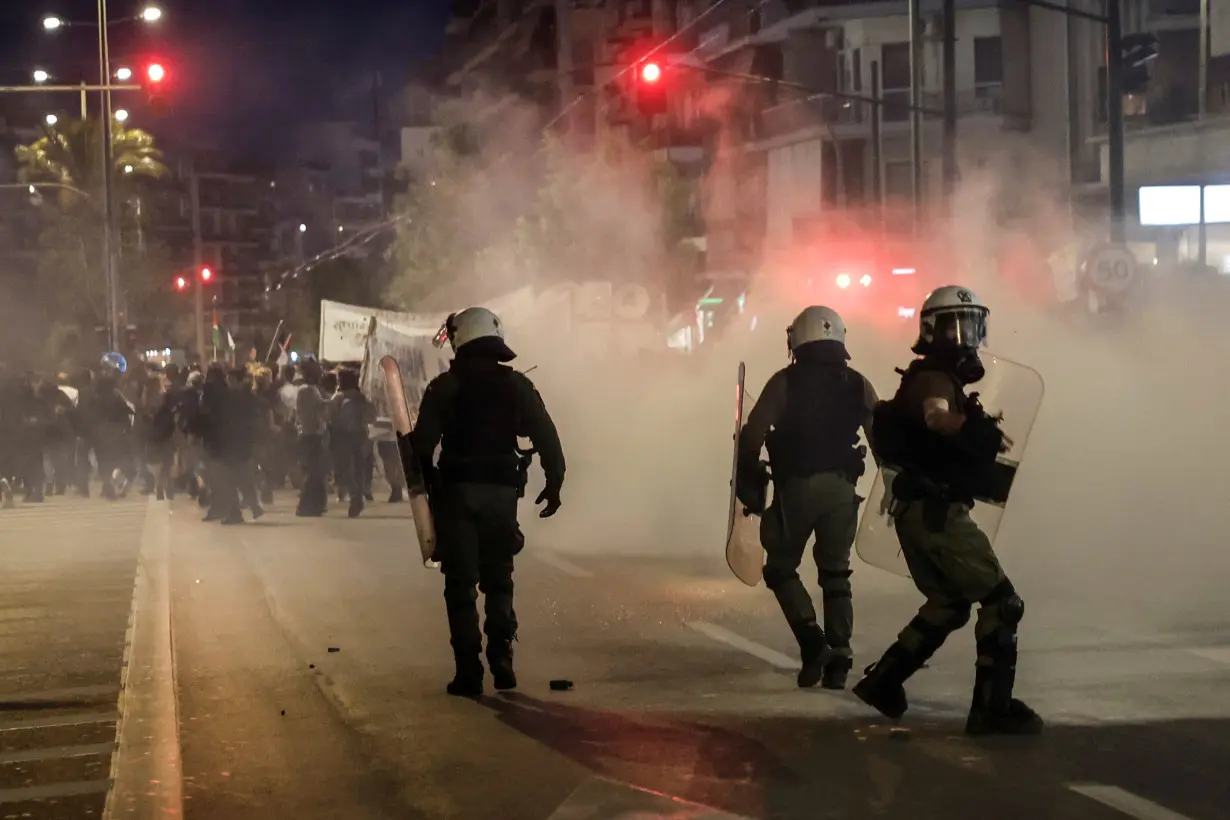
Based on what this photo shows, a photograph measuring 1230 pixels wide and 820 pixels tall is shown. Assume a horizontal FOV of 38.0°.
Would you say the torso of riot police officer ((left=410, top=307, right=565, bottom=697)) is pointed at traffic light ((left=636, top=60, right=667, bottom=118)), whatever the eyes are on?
yes

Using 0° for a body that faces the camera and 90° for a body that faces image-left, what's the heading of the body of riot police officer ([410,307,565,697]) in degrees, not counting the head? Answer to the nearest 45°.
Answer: approximately 180°

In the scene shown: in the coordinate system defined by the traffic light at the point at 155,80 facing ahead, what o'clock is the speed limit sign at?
The speed limit sign is roughly at 10 o'clock from the traffic light.

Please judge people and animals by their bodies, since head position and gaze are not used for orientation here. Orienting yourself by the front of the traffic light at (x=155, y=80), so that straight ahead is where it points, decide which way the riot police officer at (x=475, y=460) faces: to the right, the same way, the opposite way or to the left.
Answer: the opposite way

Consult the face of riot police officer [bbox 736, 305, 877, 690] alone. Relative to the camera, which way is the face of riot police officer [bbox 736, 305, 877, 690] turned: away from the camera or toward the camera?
away from the camera

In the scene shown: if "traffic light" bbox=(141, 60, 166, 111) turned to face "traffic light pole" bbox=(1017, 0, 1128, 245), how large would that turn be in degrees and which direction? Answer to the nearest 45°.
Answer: approximately 90° to its left

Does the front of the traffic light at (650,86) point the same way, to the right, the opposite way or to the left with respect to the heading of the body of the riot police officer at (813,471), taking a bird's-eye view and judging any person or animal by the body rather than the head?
the opposite way

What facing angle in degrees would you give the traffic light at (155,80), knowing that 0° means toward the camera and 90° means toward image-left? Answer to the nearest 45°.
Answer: approximately 0°

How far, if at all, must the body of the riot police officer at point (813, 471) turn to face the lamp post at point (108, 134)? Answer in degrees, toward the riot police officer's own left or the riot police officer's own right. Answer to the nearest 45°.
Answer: approximately 45° to the riot police officer's own left

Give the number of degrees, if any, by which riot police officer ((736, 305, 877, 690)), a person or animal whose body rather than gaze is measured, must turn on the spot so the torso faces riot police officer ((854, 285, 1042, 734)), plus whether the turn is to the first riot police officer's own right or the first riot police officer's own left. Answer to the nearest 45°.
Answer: approximately 135° to the first riot police officer's own right

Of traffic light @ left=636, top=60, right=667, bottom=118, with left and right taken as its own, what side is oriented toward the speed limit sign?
left

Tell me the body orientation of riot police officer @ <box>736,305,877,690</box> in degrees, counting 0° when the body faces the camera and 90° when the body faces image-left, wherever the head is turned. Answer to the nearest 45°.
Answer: approximately 180°

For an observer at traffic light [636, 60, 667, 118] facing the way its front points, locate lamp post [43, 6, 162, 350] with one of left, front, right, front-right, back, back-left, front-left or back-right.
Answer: back-right
